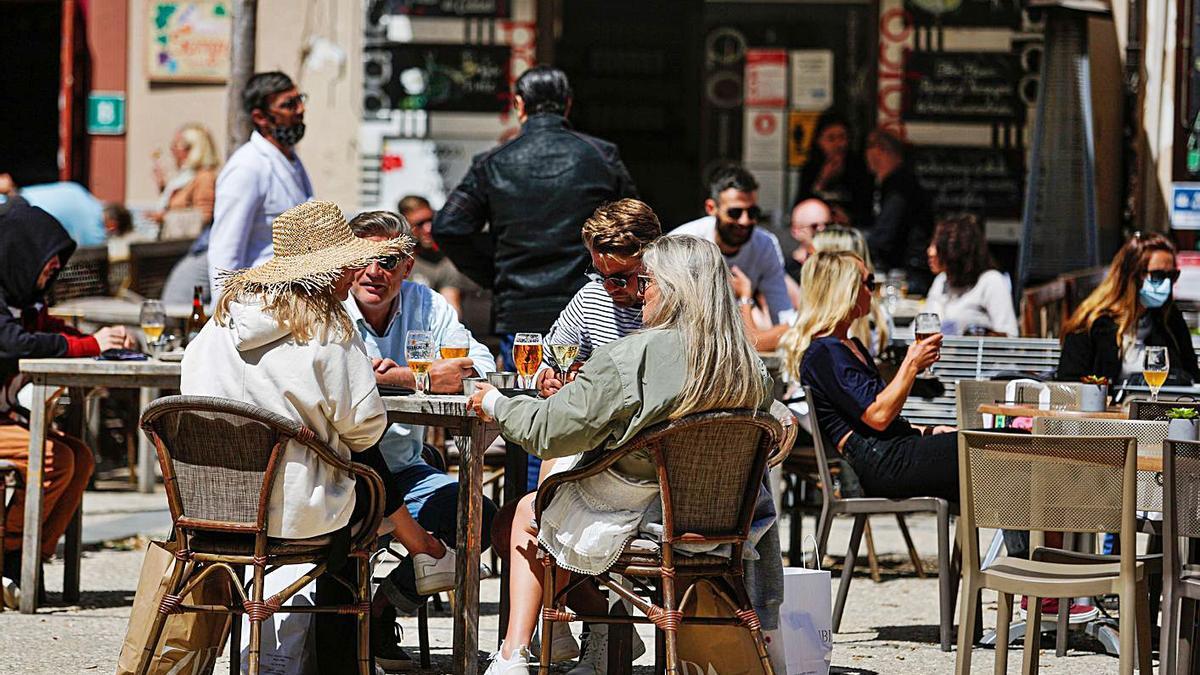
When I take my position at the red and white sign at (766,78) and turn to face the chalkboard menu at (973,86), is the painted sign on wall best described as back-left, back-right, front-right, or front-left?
back-right

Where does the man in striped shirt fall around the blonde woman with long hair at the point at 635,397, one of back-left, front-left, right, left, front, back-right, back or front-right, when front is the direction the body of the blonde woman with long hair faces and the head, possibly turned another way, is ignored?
front-right

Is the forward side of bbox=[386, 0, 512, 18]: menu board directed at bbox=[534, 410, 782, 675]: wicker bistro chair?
yes

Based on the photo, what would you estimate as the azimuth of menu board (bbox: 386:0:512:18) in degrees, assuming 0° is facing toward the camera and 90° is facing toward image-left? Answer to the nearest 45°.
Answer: approximately 0°

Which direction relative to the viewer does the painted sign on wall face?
toward the camera

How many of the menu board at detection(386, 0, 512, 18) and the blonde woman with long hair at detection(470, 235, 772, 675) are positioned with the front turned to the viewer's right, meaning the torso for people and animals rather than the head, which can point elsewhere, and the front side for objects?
0

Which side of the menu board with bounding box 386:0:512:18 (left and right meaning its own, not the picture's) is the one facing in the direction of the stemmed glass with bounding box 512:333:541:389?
front

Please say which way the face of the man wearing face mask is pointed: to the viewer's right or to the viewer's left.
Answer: to the viewer's right

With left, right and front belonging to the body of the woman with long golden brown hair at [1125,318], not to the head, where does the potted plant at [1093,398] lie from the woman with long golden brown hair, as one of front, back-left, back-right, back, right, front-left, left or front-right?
front-right

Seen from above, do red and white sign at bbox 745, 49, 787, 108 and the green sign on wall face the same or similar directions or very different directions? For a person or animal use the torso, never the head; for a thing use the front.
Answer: same or similar directions

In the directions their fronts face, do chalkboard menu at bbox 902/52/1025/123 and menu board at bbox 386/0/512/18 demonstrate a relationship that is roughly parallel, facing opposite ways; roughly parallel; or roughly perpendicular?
roughly parallel

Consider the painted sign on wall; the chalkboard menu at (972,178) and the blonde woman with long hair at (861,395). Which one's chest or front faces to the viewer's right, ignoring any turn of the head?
the blonde woman with long hair

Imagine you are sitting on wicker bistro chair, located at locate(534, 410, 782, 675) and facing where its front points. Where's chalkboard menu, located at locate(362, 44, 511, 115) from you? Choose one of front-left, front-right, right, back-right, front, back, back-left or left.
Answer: front-right

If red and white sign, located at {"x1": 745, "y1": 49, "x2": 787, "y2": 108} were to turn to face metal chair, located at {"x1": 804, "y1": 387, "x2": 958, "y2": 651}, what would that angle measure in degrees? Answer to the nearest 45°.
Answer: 0° — it already faces it

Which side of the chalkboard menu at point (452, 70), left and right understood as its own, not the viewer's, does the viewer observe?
front

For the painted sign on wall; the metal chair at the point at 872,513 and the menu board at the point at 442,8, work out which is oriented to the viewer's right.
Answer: the metal chair

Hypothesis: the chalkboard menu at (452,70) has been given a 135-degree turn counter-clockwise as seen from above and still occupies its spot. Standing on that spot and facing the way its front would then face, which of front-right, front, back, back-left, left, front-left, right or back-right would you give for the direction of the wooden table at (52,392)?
back-right
